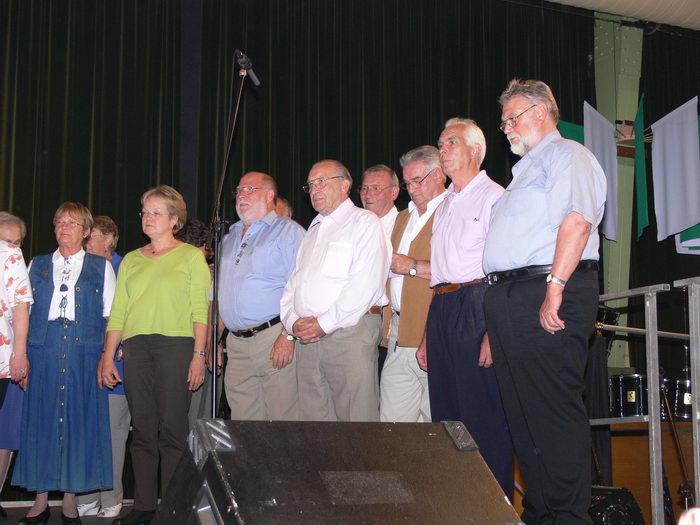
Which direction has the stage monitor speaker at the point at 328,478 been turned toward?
away from the camera

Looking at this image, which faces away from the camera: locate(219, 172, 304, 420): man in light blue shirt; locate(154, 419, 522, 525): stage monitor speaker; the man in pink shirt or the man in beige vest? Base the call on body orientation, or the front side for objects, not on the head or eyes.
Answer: the stage monitor speaker

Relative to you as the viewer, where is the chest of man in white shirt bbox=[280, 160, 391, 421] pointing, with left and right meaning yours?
facing the viewer and to the left of the viewer

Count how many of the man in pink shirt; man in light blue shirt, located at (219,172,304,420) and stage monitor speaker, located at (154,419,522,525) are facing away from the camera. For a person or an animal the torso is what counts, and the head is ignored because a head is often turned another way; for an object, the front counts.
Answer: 1

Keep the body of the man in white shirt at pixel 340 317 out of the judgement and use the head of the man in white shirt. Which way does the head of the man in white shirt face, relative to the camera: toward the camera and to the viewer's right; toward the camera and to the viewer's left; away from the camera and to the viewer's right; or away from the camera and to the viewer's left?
toward the camera and to the viewer's left

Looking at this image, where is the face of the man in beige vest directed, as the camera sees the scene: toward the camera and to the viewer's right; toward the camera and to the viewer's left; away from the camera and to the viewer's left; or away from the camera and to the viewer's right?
toward the camera and to the viewer's left

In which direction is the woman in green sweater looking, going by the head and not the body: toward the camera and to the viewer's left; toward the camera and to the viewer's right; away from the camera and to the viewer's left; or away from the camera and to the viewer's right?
toward the camera and to the viewer's left

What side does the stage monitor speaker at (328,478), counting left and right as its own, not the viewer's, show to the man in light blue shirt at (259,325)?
front

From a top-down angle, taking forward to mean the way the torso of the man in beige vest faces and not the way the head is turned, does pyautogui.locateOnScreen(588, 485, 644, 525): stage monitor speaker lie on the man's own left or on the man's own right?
on the man's own left

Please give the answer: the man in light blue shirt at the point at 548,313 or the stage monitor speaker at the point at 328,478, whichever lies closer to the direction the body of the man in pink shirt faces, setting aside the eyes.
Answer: the stage monitor speaker

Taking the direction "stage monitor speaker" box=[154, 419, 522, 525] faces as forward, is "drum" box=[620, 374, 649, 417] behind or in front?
in front

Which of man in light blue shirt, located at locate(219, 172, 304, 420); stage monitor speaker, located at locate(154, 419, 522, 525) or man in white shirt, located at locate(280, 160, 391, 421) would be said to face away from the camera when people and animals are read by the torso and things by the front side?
the stage monitor speaker

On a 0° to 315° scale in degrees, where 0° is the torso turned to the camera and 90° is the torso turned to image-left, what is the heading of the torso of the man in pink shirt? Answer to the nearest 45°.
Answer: approximately 45°

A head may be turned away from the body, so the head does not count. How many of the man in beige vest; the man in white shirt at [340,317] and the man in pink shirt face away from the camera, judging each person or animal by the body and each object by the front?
0
